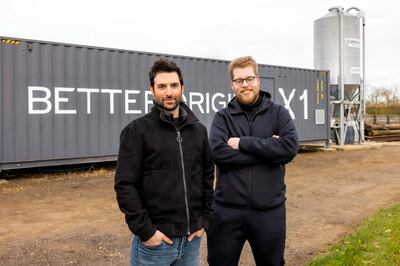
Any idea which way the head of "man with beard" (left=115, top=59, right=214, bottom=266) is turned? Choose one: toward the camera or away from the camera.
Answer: toward the camera

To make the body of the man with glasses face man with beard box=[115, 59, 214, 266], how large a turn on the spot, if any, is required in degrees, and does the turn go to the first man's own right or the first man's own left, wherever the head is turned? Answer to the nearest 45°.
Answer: approximately 45° to the first man's own right

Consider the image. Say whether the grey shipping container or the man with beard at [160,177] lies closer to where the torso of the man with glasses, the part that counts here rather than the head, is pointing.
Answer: the man with beard

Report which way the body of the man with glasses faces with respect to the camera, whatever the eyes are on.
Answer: toward the camera

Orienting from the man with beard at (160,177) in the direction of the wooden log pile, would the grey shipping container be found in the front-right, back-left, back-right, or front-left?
front-left

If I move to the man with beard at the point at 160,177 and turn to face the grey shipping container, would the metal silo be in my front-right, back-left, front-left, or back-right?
front-right

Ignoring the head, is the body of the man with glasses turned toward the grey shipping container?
no
